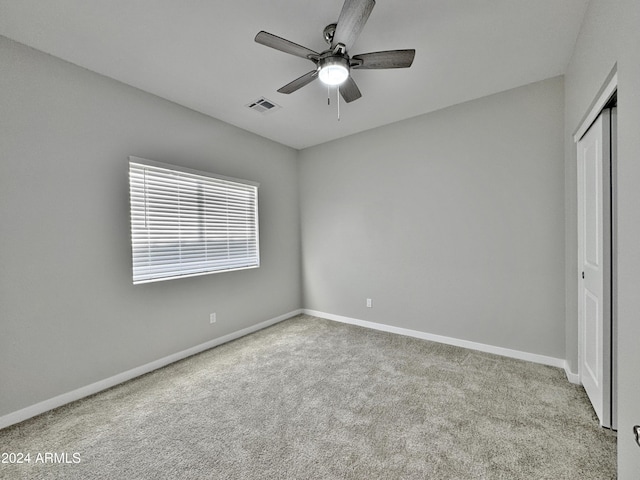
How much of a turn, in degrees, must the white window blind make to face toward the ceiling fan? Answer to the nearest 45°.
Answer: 0° — it already faces it

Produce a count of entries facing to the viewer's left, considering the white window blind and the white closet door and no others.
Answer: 1

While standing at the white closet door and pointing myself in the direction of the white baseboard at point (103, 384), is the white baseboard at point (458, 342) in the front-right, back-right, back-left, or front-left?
front-right

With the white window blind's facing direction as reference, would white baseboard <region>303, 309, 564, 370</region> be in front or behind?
in front

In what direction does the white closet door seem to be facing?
to the viewer's left

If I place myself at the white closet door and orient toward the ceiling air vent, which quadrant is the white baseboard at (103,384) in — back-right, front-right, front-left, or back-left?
front-left

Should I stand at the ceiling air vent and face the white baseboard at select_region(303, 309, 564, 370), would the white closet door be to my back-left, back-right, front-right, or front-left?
front-right

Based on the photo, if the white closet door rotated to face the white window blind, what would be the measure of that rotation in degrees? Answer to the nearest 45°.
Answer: approximately 45° to its left

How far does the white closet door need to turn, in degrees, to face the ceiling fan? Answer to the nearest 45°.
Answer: approximately 45° to its left

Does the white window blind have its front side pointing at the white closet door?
yes
